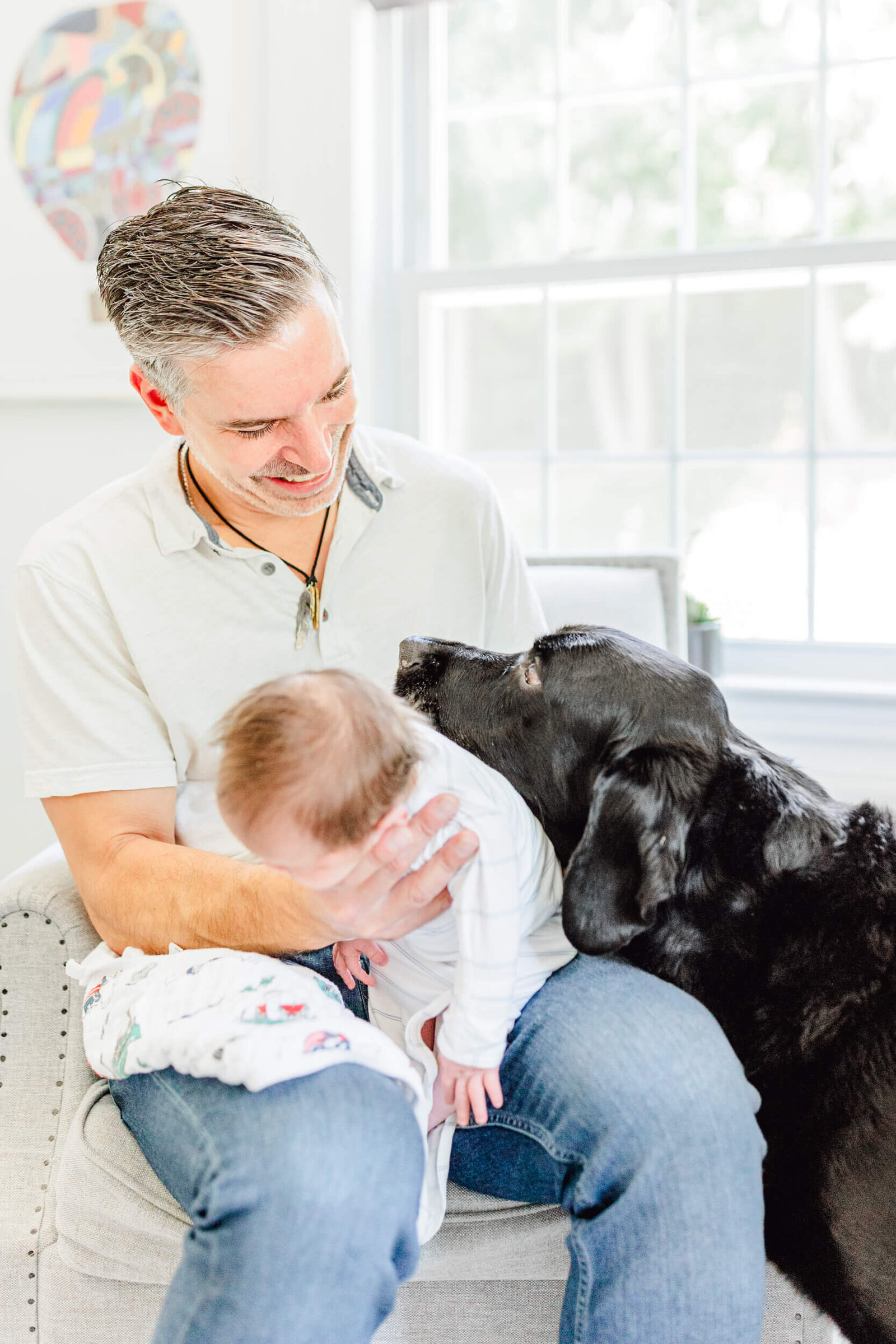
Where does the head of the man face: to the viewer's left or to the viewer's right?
to the viewer's right

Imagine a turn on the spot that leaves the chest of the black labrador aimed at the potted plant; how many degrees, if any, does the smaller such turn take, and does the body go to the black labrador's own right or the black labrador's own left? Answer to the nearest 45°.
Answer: approximately 90° to the black labrador's own right

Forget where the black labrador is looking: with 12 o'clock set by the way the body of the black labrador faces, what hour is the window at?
The window is roughly at 3 o'clock from the black labrador.

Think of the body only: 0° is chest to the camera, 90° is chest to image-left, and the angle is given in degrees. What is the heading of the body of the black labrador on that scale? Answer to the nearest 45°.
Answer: approximately 90°
